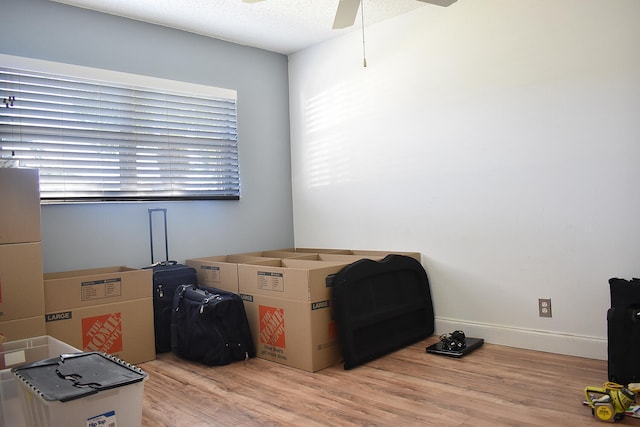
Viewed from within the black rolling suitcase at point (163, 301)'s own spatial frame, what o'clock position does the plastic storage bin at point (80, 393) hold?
The plastic storage bin is roughly at 2 o'clock from the black rolling suitcase.

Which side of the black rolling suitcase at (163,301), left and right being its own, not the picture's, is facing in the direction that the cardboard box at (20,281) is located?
right

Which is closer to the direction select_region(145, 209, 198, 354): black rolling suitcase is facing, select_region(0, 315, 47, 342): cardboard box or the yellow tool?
the yellow tool

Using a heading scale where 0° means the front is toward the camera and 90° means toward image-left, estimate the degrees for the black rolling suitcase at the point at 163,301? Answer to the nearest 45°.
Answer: approximately 315°
